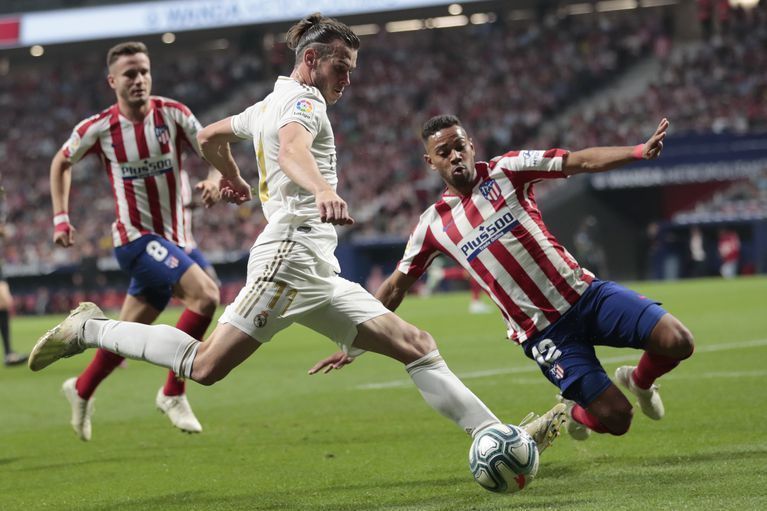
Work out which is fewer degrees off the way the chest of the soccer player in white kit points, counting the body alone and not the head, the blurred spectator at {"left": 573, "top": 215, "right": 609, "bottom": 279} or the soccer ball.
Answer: the soccer ball

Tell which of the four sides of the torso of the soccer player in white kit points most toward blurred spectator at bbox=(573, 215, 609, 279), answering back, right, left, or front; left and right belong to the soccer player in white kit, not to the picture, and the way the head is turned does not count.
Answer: left

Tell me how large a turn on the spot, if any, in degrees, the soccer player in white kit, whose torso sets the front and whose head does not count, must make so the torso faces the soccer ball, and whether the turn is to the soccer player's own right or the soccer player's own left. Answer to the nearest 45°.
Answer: approximately 45° to the soccer player's own right

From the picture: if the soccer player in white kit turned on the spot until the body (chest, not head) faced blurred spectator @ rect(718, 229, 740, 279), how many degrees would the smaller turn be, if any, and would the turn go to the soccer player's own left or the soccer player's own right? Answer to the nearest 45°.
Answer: approximately 45° to the soccer player's own left

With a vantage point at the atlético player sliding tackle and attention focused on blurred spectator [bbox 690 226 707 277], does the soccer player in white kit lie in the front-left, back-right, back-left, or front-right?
back-left

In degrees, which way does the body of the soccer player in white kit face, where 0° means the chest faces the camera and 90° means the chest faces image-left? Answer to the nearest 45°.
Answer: approximately 270°

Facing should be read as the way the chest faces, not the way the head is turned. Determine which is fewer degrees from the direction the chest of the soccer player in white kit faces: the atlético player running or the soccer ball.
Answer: the soccer ball

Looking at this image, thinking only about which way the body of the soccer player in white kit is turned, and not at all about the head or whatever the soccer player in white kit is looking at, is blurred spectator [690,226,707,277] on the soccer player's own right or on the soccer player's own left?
on the soccer player's own left
